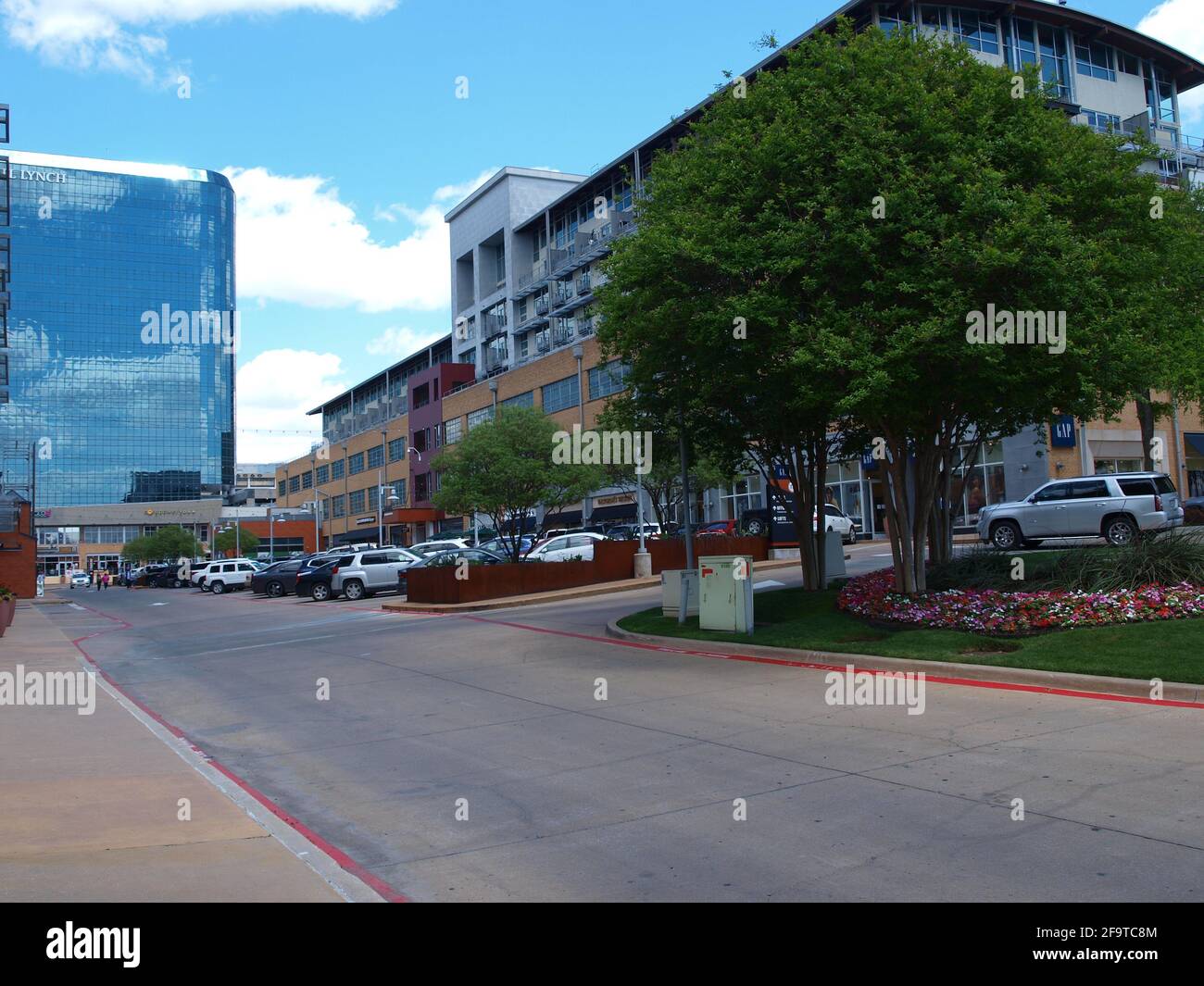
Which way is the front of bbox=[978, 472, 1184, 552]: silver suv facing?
to the viewer's left
